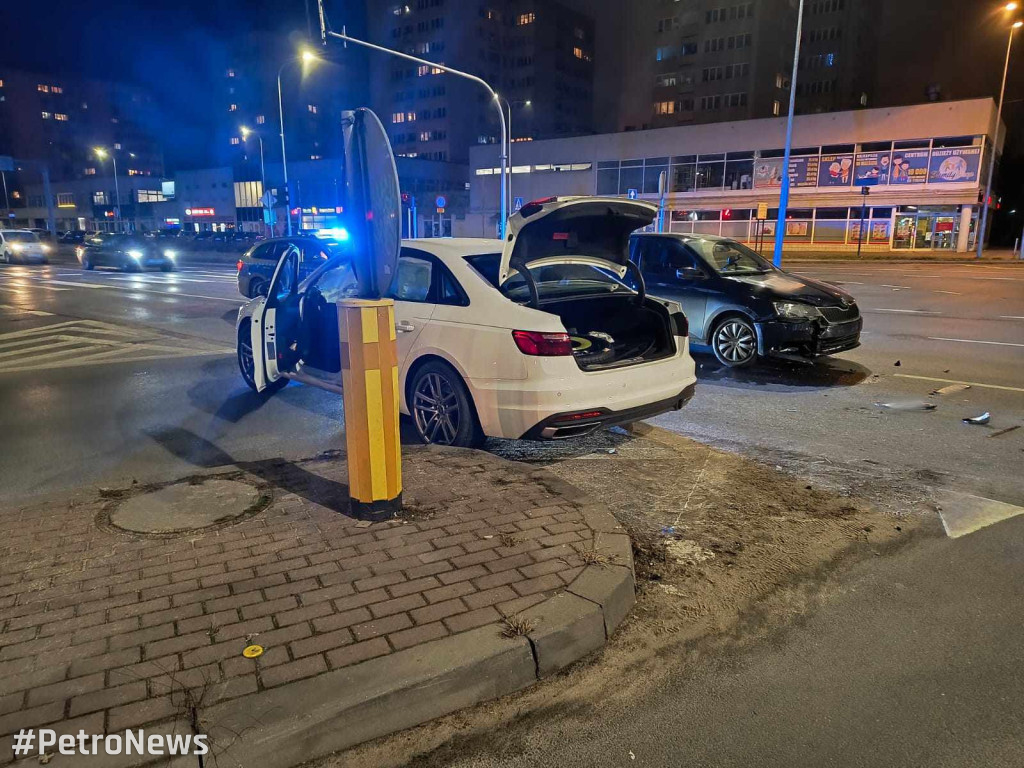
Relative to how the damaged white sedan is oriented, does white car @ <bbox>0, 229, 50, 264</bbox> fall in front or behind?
in front

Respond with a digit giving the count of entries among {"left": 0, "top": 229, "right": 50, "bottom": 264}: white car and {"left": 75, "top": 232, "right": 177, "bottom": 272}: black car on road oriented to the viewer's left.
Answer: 0

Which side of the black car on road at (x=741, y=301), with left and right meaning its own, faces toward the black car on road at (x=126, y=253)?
back

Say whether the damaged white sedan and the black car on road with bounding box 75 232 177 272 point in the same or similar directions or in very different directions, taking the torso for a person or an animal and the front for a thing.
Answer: very different directions

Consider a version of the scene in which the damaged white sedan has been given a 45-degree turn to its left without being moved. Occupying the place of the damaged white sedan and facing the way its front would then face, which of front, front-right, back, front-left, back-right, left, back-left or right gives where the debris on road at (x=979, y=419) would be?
back

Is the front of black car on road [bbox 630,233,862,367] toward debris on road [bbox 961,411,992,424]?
yes

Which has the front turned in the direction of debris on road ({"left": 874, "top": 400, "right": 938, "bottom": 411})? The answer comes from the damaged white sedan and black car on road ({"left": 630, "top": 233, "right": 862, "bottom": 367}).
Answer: the black car on road

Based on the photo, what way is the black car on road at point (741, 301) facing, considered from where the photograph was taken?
facing the viewer and to the right of the viewer

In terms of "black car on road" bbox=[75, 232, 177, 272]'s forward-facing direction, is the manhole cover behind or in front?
in front

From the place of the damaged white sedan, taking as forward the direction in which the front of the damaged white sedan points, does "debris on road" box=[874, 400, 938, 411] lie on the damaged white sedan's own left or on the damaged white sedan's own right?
on the damaged white sedan's own right

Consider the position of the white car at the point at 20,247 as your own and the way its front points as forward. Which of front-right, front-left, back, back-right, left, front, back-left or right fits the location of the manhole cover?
front-right

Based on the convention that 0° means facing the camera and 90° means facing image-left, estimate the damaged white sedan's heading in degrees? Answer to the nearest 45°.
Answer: approximately 135°

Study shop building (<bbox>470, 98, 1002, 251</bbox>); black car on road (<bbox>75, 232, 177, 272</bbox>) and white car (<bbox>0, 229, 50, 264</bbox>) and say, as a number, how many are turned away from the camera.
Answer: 0

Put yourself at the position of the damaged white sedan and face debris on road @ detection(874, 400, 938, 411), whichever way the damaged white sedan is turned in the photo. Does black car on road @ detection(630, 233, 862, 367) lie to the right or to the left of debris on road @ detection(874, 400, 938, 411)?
left

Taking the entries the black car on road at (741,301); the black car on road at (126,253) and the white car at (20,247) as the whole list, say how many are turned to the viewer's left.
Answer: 0

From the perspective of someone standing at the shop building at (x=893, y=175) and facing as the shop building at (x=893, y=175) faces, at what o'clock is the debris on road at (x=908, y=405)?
The debris on road is roughly at 11 o'clock from the shop building.
